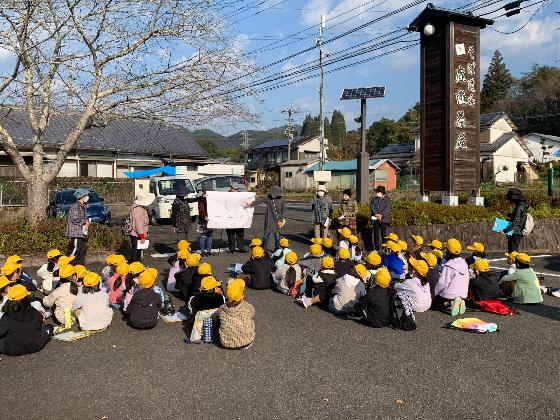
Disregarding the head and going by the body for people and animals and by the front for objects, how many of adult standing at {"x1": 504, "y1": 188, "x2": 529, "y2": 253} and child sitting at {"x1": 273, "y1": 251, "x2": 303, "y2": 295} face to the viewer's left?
1

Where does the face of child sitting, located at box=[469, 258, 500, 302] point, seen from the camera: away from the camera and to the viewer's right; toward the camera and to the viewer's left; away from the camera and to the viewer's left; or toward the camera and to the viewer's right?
away from the camera and to the viewer's left

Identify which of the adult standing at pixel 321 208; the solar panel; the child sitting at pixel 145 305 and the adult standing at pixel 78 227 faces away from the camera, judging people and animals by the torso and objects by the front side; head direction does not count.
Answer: the child sitting

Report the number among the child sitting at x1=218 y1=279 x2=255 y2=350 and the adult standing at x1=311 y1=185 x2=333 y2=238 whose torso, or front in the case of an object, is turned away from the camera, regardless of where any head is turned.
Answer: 1

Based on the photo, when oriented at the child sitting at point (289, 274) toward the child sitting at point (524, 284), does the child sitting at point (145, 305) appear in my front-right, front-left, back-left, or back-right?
back-right

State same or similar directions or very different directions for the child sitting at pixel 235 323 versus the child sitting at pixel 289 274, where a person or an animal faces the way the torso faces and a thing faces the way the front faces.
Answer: same or similar directions

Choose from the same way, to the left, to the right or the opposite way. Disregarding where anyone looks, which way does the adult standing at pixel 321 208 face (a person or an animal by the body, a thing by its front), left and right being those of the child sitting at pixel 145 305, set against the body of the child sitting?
the opposite way

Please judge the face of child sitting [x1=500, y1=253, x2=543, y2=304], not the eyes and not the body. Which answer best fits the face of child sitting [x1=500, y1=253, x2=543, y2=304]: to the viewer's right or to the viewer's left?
to the viewer's left

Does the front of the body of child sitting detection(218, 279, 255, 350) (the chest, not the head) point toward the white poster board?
yes

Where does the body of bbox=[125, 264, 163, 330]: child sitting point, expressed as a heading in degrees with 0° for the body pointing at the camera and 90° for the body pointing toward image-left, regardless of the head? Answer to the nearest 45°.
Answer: approximately 180°

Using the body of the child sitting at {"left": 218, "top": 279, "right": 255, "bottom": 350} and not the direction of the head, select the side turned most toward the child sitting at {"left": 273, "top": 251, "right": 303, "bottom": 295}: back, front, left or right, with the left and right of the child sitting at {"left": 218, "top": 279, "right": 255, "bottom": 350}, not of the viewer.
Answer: front

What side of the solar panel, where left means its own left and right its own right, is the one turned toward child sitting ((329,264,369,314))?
front

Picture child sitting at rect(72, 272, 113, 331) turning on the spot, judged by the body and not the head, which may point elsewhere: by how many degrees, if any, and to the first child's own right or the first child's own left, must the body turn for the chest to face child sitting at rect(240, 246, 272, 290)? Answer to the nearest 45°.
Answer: approximately 45° to the first child's own right

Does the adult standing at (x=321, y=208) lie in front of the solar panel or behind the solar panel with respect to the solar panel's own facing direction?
in front

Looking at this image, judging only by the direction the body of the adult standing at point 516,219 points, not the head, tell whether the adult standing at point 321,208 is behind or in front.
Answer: in front

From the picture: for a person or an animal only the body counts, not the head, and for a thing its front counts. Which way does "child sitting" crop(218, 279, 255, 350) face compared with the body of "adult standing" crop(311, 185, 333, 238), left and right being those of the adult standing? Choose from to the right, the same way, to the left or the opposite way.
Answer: the opposite way

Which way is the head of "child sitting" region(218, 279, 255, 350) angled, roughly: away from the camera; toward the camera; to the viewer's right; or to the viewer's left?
away from the camera

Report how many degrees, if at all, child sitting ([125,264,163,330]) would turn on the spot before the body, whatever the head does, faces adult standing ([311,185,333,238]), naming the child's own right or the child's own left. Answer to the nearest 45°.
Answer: approximately 45° to the child's own right
